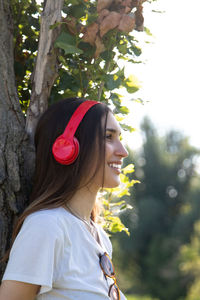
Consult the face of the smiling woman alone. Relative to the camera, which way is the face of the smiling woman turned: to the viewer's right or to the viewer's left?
to the viewer's right

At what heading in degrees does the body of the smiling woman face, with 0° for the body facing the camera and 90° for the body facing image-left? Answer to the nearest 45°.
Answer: approximately 270°

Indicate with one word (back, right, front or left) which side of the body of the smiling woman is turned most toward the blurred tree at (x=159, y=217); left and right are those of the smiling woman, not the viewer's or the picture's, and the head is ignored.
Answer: left
